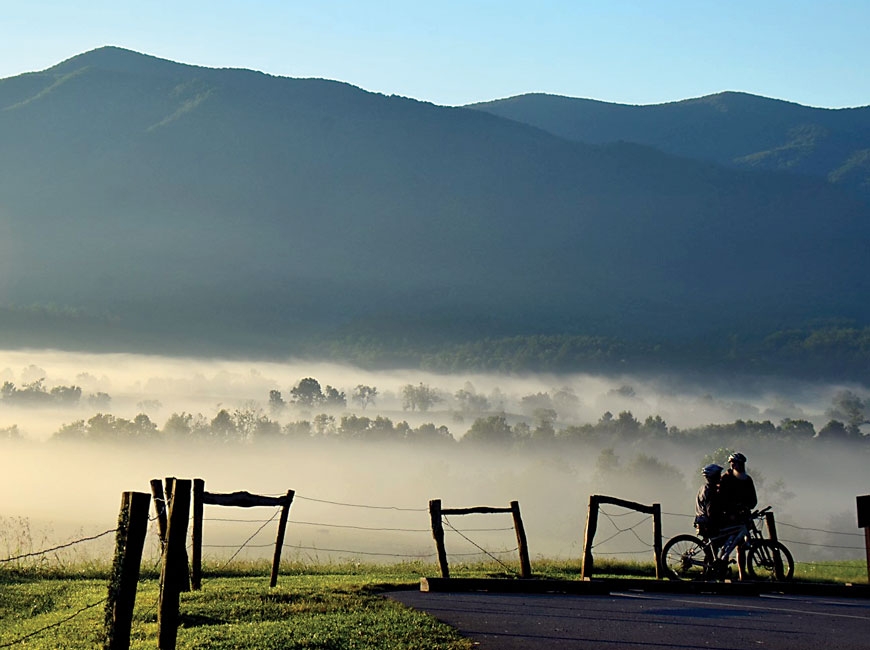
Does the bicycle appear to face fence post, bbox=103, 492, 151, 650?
no

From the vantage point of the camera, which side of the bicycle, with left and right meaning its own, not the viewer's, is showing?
right

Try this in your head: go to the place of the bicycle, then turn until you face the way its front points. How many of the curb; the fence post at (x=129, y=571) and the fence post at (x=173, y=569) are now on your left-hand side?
0

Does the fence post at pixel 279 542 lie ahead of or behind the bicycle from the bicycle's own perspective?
behind

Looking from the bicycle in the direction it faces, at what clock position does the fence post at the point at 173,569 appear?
The fence post is roughly at 4 o'clock from the bicycle.

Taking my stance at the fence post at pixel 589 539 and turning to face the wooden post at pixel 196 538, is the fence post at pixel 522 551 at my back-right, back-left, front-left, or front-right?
front-right

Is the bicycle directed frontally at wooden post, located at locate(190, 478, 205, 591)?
no

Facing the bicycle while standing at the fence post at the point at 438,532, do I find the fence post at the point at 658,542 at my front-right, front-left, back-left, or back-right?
front-left

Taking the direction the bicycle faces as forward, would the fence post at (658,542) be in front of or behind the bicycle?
behind

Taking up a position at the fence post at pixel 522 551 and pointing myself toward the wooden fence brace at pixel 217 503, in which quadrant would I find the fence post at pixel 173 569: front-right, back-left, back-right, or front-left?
front-left

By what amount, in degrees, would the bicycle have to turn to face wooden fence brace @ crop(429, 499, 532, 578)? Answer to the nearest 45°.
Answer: approximately 180°

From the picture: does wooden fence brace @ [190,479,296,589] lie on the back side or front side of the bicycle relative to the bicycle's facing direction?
on the back side

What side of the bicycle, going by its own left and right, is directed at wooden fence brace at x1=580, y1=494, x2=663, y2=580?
back
